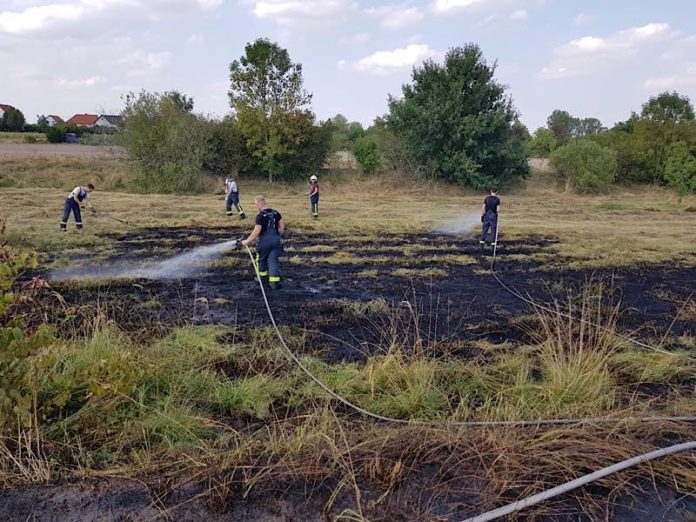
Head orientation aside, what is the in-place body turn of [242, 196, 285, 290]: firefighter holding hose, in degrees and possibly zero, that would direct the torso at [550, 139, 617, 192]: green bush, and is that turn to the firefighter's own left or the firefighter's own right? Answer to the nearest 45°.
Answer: approximately 90° to the firefighter's own right

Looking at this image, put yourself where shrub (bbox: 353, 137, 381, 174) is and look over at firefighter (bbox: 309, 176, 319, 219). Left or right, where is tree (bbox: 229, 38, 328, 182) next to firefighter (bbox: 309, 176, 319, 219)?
right

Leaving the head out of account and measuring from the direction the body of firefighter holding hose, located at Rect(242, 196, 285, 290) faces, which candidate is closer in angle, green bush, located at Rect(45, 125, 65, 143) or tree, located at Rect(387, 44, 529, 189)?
the green bush

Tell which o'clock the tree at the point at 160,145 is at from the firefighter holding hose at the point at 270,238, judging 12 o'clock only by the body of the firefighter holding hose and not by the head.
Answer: The tree is roughly at 1 o'clock from the firefighter holding hose.

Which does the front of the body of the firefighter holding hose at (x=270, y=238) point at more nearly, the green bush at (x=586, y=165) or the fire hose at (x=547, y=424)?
the green bush

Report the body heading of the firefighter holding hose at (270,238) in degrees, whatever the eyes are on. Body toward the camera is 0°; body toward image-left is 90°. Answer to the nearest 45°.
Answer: approximately 135°

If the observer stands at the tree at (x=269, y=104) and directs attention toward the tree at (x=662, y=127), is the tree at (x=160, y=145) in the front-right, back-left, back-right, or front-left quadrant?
back-right

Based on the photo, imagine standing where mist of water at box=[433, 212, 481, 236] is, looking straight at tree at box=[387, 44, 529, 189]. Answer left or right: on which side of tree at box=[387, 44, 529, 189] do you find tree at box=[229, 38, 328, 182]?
left

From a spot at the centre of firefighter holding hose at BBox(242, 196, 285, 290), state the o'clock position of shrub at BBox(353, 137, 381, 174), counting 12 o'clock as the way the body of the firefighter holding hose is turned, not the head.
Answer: The shrub is roughly at 2 o'clock from the firefighter holding hose.
